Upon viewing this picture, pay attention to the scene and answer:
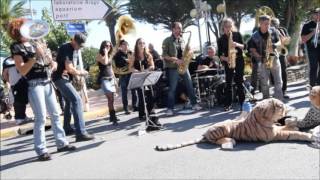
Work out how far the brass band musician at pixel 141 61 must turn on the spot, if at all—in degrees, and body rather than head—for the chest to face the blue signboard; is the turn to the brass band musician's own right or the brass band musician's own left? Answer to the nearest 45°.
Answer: approximately 135° to the brass band musician's own right

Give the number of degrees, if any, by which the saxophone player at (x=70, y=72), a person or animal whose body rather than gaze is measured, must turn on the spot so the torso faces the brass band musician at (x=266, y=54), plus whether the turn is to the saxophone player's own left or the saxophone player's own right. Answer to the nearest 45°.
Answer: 0° — they already face them

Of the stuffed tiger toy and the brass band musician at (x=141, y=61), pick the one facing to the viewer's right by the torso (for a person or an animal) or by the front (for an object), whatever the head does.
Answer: the stuffed tiger toy

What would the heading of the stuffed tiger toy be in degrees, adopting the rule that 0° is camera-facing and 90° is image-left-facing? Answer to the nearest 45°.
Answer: approximately 270°

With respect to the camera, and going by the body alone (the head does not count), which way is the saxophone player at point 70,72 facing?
to the viewer's right

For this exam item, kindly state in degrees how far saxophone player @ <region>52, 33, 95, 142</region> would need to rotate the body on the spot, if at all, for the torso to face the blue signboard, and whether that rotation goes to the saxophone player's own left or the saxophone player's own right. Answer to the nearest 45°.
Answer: approximately 90° to the saxophone player's own left

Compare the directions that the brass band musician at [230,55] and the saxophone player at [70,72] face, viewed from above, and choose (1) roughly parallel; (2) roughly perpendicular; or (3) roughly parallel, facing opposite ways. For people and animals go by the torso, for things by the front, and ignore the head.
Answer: roughly perpendicular

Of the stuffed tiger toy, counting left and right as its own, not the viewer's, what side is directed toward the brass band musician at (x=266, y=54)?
left

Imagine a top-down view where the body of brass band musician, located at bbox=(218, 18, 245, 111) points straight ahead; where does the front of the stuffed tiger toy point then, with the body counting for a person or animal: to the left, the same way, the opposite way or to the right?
to the left

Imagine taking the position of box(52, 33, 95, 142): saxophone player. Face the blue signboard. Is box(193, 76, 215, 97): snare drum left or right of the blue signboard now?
right

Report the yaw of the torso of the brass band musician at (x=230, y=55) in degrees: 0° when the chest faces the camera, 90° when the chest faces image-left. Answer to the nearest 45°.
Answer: approximately 0°

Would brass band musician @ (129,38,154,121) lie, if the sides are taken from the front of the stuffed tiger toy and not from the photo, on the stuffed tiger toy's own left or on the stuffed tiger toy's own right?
on the stuffed tiger toy's own left
